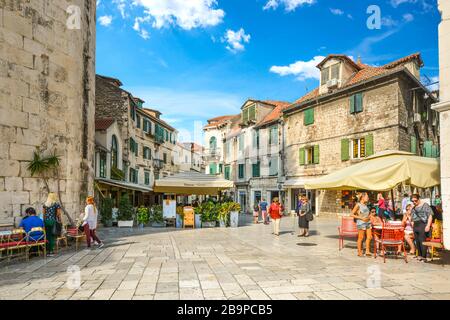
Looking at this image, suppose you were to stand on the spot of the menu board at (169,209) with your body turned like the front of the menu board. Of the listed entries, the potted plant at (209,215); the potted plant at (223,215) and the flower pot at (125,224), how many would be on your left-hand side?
2

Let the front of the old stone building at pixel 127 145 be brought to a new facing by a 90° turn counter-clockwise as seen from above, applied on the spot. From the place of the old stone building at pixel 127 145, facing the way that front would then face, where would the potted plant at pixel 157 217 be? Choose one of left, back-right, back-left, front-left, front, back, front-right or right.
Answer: back-right

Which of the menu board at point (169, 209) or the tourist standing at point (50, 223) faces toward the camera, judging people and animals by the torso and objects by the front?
the menu board

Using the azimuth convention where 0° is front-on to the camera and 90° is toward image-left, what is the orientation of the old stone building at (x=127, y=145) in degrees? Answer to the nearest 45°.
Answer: approximately 315°

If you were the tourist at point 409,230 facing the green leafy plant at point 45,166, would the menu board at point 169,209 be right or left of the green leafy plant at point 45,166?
right

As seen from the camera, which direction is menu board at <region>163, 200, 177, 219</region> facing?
toward the camera

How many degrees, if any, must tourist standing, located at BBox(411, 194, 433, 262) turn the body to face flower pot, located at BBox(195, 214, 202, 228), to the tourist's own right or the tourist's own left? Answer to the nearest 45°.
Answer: approximately 90° to the tourist's own right

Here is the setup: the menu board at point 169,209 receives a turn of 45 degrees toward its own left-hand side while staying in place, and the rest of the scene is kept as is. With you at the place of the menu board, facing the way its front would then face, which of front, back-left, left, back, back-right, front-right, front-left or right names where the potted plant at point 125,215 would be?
back-right

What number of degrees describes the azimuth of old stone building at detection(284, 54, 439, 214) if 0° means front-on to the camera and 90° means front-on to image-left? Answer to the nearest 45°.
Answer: approximately 45°

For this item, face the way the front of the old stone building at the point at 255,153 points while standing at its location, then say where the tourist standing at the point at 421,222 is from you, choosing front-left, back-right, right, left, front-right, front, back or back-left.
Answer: front-left

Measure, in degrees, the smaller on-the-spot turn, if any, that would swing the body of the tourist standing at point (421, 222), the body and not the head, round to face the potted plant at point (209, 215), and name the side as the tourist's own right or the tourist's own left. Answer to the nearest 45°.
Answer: approximately 90° to the tourist's own right

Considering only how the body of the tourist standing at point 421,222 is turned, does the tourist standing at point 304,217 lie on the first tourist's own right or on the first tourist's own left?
on the first tourist's own right

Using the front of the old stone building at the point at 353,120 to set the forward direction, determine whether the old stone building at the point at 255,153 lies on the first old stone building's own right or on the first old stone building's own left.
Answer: on the first old stone building's own right

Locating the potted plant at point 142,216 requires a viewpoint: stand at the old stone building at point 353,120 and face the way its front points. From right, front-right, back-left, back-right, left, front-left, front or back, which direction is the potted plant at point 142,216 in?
front

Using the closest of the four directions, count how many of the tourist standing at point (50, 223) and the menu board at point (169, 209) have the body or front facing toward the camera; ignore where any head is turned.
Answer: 1

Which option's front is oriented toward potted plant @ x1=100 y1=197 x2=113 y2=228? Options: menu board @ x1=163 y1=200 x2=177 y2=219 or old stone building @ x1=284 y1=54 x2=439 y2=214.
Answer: the old stone building
